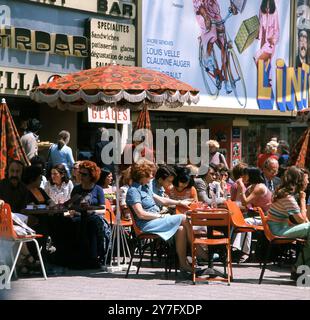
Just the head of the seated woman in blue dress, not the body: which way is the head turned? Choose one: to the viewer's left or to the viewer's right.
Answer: to the viewer's right

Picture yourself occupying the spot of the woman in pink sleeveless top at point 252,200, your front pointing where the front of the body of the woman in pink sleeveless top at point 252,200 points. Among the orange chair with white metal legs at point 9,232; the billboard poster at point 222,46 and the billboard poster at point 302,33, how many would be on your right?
2

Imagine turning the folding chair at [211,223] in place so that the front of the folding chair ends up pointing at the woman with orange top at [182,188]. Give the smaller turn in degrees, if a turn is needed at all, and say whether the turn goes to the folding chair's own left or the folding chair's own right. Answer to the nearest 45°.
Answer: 0° — it already faces them

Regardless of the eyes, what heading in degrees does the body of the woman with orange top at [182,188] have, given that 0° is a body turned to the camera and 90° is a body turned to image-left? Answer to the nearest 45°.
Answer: approximately 0°

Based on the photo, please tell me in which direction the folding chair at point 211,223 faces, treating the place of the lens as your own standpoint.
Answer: facing away from the viewer
